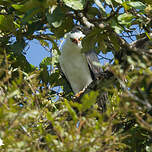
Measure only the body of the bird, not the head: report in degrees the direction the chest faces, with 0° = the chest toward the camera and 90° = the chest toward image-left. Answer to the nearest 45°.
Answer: approximately 0°

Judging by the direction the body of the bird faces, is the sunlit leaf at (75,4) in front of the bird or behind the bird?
in front

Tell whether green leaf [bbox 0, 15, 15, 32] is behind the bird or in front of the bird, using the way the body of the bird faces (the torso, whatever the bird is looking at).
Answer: in front

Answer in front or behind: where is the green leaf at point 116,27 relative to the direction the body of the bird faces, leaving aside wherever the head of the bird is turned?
in front

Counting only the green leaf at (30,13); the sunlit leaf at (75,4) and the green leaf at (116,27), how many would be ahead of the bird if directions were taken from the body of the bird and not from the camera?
3
